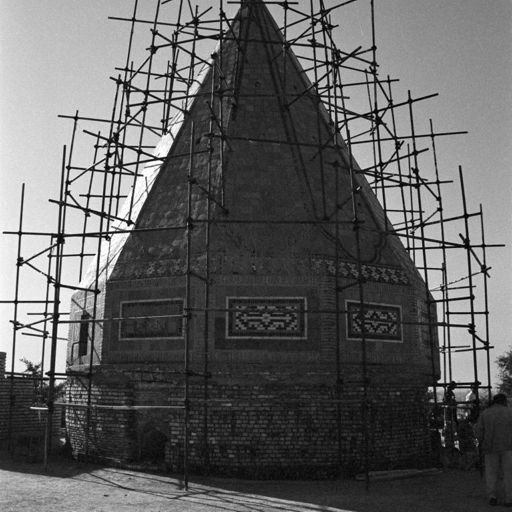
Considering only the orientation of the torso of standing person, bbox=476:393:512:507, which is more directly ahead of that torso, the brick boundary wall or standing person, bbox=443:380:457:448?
the standing person

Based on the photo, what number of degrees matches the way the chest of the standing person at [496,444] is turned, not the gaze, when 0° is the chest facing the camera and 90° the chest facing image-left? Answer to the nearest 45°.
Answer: approximately 180°

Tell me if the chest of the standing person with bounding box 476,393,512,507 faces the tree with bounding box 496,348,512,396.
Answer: yes

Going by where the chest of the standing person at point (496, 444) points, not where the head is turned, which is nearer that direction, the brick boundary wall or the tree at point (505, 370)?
the tree

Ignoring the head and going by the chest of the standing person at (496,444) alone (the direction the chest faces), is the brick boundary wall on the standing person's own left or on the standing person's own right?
on the standing person's own left

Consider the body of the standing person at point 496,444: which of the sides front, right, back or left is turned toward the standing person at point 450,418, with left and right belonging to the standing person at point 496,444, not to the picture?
front

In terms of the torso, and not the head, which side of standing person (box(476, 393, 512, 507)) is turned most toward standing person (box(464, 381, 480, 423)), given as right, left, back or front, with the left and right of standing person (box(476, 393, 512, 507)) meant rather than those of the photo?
front
